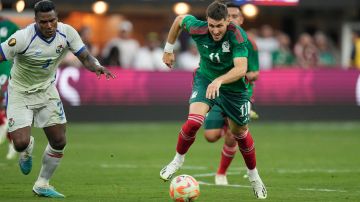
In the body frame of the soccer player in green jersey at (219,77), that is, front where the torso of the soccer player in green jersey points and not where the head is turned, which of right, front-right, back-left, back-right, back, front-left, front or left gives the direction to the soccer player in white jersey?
right

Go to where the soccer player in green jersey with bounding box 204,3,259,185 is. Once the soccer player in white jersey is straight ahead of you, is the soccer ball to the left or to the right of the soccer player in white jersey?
left

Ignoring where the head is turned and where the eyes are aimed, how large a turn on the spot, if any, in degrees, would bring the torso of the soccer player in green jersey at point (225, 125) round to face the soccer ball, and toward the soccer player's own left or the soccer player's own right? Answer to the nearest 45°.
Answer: approximately 45° to the soccer player's own left

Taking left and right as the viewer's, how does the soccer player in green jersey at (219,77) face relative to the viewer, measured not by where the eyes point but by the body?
facing the viewer

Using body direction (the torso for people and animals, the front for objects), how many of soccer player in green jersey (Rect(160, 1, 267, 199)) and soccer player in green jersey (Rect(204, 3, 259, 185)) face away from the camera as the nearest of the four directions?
0

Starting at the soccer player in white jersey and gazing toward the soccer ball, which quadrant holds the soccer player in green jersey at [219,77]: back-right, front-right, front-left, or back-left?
front-left

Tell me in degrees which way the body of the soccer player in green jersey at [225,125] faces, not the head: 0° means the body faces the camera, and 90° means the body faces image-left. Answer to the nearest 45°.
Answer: approximately 45°
